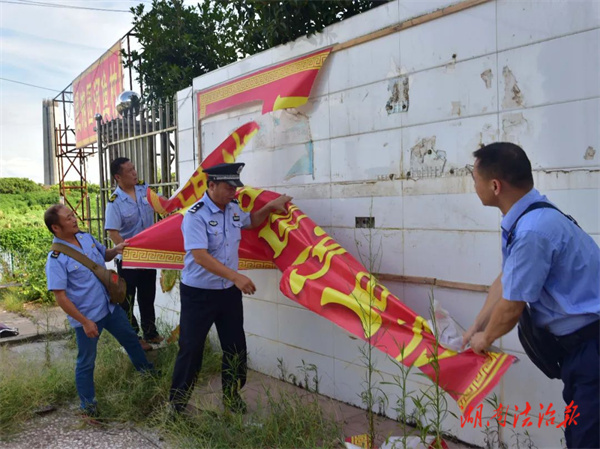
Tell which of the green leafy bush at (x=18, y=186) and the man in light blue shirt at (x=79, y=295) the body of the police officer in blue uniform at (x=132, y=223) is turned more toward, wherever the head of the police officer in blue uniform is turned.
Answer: the man in light blue shirt

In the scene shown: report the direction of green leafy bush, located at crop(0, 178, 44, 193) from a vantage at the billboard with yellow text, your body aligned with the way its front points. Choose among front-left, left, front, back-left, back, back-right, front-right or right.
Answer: back-right

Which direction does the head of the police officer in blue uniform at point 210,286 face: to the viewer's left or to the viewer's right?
to the viewer's right

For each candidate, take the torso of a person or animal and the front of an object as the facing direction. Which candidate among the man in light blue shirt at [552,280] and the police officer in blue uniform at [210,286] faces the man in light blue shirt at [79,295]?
the man in light blue shirt at [552,280]

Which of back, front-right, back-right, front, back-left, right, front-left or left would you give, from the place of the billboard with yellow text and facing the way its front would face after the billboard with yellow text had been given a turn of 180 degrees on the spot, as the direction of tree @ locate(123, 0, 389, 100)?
back-right

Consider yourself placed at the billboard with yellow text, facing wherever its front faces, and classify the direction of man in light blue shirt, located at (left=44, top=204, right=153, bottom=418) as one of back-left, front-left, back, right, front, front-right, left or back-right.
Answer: front-left

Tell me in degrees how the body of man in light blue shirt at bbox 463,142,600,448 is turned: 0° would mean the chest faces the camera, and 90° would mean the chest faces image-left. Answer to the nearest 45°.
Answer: approximately 90°

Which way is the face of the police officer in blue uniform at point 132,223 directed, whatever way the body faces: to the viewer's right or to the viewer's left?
to the viewer's right

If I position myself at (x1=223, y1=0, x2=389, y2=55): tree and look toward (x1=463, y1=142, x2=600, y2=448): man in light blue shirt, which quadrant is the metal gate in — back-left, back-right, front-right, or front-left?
back-right

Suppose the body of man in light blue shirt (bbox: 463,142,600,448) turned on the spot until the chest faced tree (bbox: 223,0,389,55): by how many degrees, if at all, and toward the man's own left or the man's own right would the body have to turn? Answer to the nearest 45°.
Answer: approximately 45° to the man's own right

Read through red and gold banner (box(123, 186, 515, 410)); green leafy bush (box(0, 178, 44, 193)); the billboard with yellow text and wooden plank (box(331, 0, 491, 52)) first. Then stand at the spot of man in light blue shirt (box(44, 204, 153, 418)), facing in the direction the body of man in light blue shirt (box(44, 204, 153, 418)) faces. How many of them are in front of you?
2

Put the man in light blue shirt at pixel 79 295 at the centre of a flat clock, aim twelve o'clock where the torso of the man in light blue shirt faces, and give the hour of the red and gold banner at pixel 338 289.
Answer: The red and gold banner is roughly at 12 o'clock from the man in light blue shirt.
